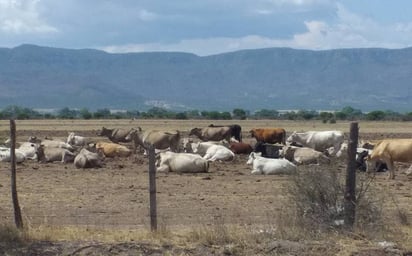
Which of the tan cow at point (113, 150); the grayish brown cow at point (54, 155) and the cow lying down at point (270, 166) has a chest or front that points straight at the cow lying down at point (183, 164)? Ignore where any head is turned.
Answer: the cow lying down at point (270, 166)

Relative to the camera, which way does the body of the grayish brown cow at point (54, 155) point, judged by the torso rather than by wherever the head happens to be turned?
to the viewer's left

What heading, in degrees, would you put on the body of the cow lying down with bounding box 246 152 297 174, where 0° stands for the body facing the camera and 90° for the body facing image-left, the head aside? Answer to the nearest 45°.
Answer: approximately 90°

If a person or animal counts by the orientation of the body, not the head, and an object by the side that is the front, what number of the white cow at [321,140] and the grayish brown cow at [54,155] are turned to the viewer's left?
2

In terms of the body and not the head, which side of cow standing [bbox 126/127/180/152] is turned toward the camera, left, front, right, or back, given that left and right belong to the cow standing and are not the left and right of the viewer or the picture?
left

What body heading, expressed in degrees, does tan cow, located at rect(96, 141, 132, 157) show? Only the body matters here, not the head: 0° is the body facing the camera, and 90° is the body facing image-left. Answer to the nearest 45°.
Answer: approximately 90°

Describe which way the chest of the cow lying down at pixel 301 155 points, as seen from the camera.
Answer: to the viewer's left

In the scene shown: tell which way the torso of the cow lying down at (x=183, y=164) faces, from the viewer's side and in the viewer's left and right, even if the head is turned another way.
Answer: facing to the left of the viewer

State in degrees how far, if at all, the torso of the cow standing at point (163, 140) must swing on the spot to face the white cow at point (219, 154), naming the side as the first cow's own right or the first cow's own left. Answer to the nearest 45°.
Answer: approximately 135° to the first cow's own left
